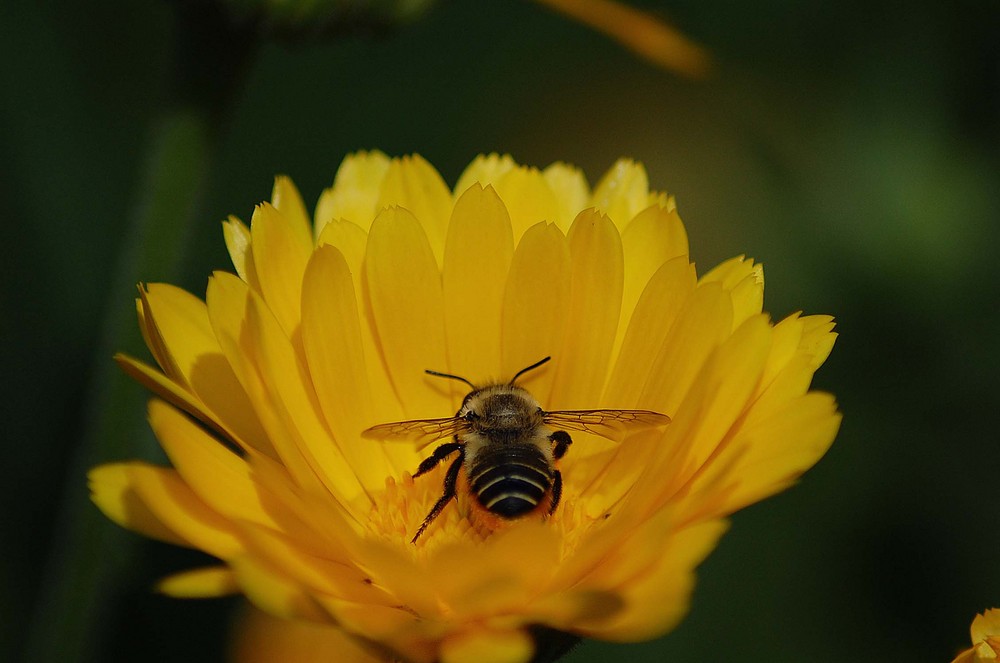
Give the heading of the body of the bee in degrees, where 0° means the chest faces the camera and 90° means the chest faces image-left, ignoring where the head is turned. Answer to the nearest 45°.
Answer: approximately 180°

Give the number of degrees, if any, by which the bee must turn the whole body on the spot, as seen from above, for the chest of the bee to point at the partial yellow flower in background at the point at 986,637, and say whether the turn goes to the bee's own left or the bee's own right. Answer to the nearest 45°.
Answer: approximately 135° to the bee's own right

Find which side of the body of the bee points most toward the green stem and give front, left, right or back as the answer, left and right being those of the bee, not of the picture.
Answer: left
